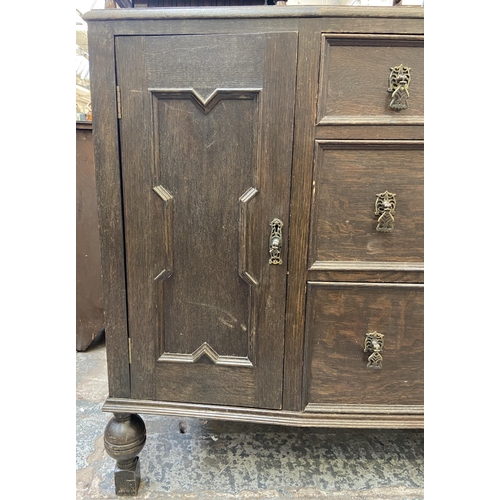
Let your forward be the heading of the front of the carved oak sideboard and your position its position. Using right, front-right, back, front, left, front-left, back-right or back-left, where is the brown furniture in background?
back-right

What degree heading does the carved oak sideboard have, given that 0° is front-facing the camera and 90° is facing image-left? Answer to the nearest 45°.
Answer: approximately 0°
